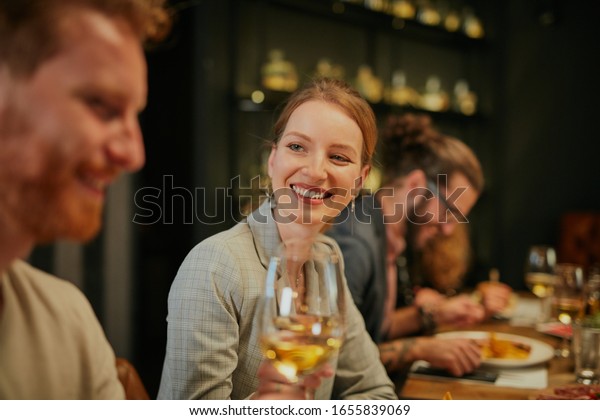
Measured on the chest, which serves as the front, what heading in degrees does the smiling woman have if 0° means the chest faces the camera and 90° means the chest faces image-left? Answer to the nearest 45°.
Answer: approximately 315°

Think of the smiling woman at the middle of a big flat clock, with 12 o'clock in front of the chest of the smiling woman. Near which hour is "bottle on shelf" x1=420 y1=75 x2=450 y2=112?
The bottle on shelf is roughly at 8 o'clock from the smiling woman.

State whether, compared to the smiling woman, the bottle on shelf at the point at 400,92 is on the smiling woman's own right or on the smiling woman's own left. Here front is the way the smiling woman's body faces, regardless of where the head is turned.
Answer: on the smiling woman's own left

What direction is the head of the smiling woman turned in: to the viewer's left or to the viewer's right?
to the viewer's left

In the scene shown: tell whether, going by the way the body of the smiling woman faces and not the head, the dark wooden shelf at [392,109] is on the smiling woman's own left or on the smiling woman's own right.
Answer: on the smiling woman's own left

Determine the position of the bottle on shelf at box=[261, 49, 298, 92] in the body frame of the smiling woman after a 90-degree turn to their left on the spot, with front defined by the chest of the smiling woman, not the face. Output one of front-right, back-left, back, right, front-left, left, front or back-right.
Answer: front-left

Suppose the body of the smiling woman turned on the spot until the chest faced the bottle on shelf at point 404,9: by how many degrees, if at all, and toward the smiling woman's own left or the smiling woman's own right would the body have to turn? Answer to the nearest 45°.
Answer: approximately 135° to the smiling woman's own left

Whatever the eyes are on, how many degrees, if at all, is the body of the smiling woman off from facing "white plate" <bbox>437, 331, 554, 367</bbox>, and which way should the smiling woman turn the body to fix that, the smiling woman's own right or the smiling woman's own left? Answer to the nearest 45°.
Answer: approximately 90° to the smiling woman's own left

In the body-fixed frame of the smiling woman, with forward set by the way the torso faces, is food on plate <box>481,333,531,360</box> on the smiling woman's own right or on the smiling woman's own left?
on the smiling woman's own left

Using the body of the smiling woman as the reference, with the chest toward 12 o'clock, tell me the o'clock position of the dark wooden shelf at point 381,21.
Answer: The dark wooden shelf is roughly at 8 o'clock from the smiling woman.
